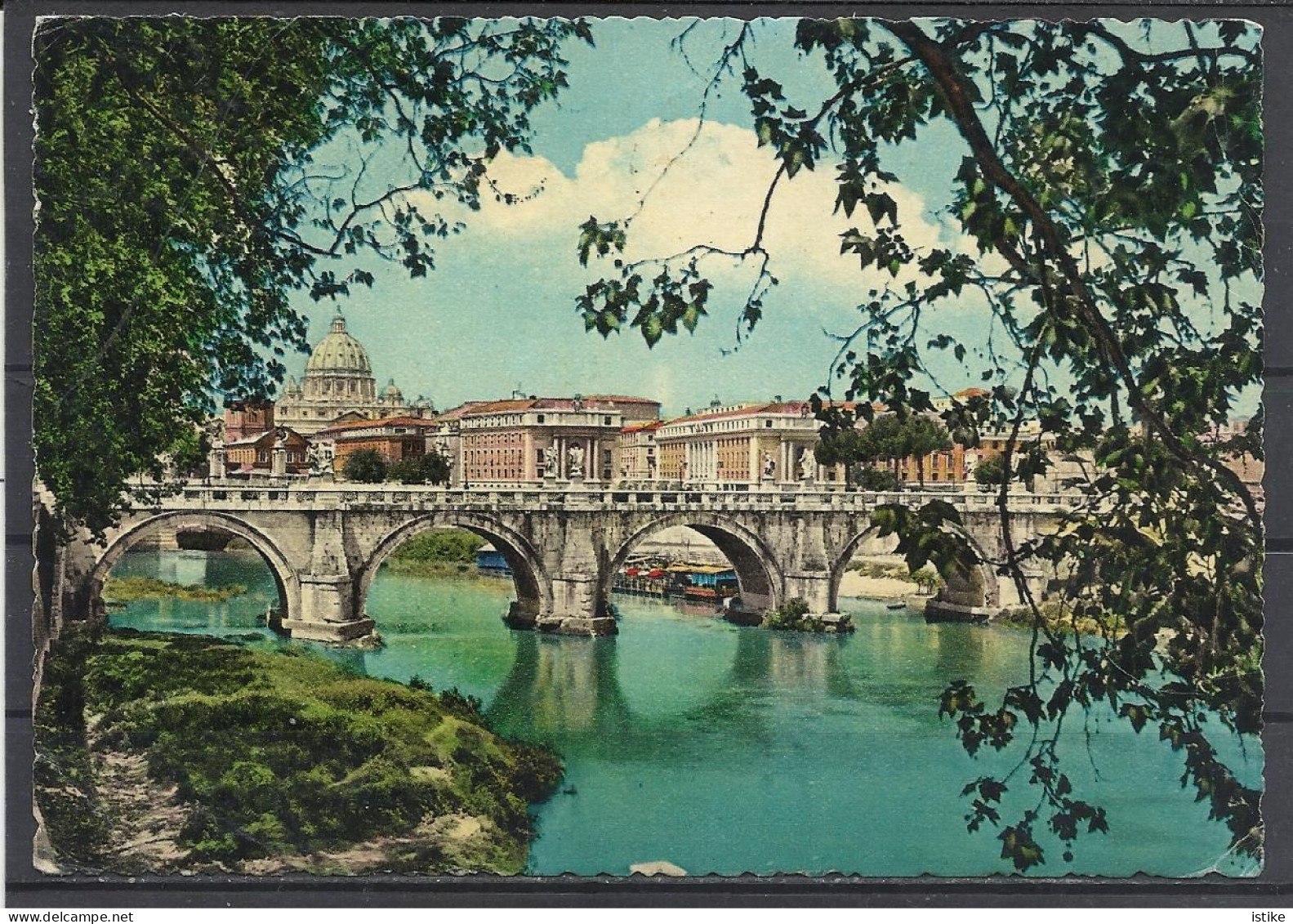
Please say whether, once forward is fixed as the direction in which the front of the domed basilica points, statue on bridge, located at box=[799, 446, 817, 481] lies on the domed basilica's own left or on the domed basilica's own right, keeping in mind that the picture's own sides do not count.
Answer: on the domed basilica's own left

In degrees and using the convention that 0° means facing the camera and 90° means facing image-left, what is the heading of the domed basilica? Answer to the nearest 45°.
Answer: approximately 0°

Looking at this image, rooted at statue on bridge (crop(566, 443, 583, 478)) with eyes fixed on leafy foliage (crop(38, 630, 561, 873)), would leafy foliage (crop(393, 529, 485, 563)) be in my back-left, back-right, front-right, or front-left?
back-right
